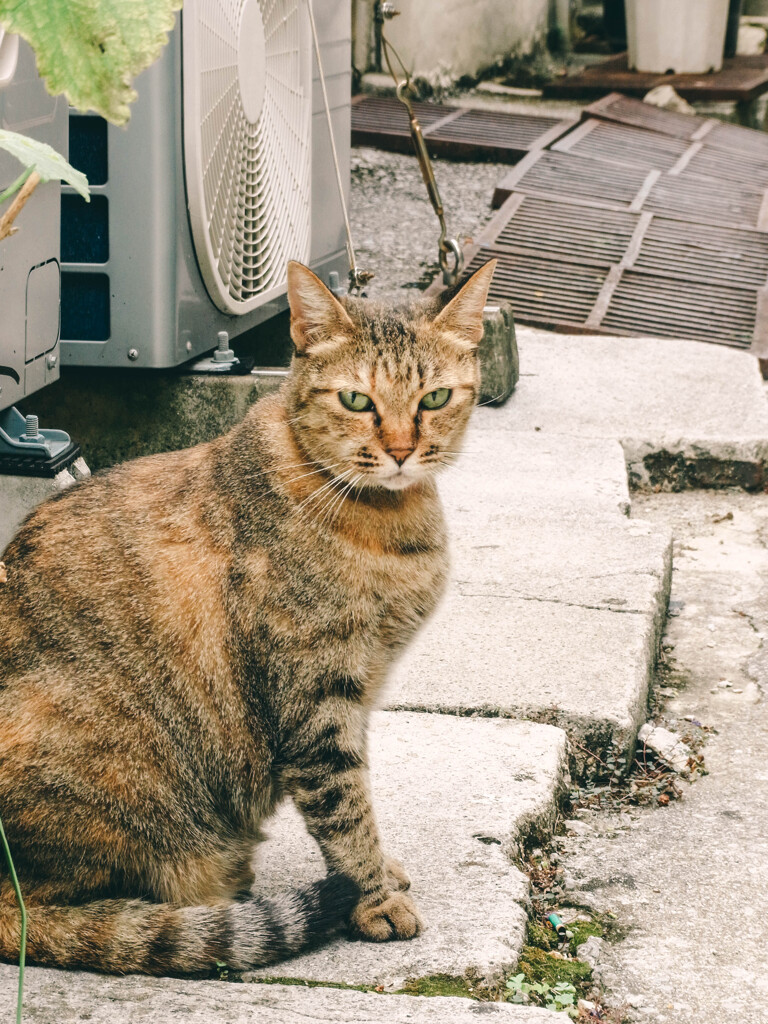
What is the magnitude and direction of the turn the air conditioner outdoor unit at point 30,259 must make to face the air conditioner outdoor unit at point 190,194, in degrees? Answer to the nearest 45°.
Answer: approximately 90° to its left

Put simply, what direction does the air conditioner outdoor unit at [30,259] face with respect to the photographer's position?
facing the viewer and to the right of the viewer

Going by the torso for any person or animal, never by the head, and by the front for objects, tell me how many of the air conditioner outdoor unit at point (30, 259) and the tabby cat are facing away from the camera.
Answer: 0

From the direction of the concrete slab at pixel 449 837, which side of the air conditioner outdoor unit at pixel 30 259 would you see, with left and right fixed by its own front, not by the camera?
front

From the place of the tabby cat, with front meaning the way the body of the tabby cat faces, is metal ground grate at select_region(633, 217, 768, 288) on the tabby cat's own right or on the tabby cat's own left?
on the tabby cat's own left

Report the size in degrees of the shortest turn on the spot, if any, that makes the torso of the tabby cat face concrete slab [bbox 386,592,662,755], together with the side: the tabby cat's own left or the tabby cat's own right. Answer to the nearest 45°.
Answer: approximately 45° to the tabby cat's own left

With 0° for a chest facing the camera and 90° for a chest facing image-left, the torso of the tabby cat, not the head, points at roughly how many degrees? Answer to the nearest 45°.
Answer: approximately 270°

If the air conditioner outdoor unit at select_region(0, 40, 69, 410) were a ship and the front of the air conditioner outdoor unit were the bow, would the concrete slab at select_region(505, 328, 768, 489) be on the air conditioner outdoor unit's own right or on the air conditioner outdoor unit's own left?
on the air conditioner outdoor unit's own left

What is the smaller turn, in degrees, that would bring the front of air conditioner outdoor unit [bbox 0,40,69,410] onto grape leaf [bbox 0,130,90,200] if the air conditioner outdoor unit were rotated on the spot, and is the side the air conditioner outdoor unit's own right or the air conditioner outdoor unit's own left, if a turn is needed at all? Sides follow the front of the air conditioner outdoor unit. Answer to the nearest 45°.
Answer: approximately 45° to the air conditioner outdoor unit's own right

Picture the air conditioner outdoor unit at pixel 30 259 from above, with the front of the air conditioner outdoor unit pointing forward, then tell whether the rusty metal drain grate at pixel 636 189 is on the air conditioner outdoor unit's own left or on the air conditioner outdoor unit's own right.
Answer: on the air conditioner outdoor unit's own left

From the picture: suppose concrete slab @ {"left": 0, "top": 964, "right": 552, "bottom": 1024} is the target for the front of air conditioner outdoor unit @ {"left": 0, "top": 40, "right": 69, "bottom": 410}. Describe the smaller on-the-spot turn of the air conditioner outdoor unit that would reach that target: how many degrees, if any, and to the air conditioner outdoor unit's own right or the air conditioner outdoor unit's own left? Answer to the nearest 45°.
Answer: approximately 45° to the air conditioner outdoor unit's own right
